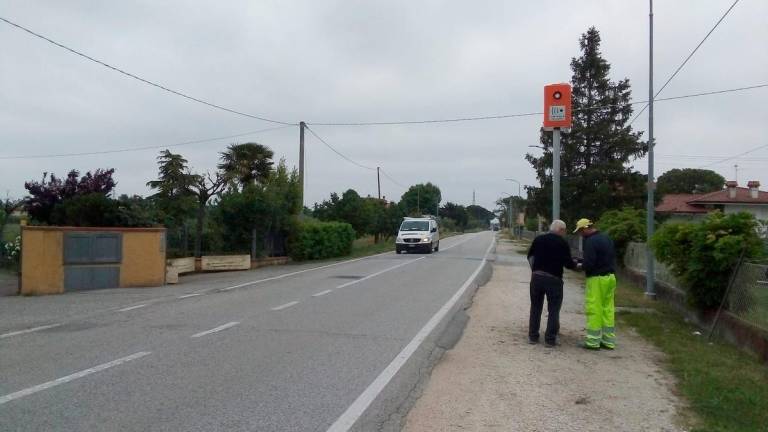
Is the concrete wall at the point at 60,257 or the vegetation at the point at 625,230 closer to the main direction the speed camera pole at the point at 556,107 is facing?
the concrete wall

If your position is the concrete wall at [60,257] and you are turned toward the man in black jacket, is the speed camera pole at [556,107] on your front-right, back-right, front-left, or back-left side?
front-left

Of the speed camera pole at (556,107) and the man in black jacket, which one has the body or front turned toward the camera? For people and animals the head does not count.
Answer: the speed camera pole

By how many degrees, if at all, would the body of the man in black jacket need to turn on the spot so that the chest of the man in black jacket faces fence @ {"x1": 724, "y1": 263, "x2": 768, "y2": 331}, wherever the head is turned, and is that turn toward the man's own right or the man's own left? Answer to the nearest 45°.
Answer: approximately 45° to the man's own right

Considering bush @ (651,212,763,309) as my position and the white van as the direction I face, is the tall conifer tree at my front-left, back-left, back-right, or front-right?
front-right

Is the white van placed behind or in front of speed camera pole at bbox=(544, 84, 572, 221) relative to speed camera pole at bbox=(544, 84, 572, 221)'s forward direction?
behind

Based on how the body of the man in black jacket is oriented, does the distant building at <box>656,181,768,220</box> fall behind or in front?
in front

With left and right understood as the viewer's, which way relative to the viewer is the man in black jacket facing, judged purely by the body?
facing away from the viewer and to the right of the viewer

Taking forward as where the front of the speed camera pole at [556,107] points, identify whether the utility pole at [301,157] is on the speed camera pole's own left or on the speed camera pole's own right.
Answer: on the speed camera pole's own right

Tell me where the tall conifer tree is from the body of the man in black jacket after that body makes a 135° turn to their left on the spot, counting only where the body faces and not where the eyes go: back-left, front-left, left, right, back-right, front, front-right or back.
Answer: right

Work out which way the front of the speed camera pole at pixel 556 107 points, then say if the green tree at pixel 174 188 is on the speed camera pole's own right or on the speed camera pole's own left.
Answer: on the speed camera pole's own right

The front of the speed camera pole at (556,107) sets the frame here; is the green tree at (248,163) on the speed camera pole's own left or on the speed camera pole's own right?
on the speed camera pole's own right

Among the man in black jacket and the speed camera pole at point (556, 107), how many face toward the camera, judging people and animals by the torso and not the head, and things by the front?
1

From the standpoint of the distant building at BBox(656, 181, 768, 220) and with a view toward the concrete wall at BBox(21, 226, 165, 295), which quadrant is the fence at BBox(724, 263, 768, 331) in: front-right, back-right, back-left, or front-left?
front-left

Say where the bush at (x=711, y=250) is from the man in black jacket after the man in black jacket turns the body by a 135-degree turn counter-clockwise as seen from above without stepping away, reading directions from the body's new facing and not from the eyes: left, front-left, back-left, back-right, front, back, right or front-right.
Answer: back-right

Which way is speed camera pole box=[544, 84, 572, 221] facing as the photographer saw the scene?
facing the viewer

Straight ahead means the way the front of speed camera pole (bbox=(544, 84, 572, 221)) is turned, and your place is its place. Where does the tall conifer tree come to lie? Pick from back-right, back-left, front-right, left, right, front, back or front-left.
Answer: back
